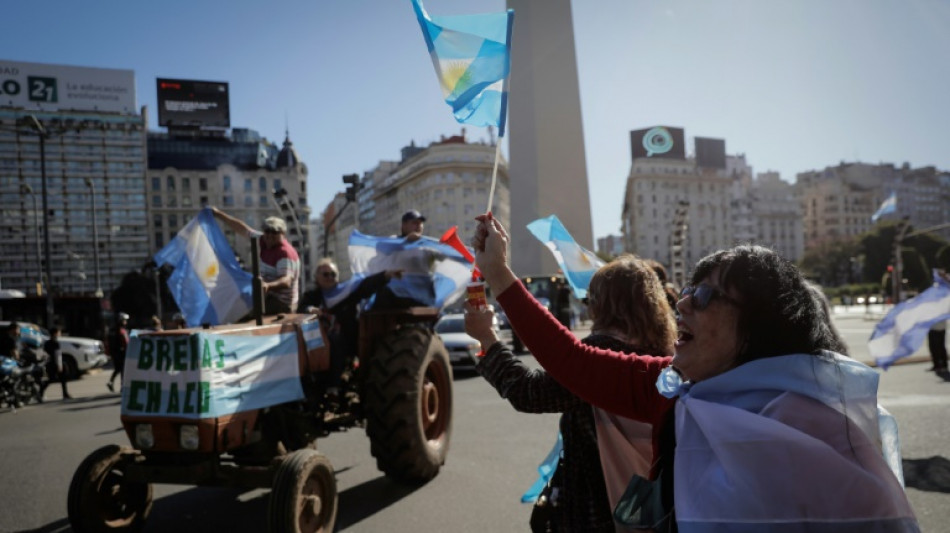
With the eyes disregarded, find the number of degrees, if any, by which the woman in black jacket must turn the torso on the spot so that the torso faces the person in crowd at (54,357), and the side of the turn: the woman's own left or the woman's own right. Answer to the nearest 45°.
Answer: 0° — they already face them

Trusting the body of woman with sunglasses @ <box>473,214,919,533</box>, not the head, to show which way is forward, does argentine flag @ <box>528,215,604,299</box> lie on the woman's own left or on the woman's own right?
on the woman's own right

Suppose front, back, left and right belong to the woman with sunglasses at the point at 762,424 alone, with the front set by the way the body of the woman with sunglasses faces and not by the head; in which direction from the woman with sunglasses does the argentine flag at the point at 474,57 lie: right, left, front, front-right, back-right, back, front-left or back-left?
front-right

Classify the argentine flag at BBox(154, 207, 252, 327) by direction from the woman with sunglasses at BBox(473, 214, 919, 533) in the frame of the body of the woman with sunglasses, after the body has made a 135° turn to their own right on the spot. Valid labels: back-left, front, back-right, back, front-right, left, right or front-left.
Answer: left

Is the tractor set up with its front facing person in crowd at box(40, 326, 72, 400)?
no

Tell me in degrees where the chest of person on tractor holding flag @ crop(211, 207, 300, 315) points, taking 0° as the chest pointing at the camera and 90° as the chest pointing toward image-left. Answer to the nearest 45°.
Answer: approximately 45°

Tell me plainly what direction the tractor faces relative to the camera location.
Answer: facing the viewer and to the left of the viewer

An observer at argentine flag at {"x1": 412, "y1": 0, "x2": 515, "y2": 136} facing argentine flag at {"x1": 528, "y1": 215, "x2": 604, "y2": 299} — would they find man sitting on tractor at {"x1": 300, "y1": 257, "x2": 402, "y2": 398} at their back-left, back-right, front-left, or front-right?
front-left

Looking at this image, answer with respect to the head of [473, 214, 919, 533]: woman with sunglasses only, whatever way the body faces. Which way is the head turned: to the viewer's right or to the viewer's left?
to the viewer's left

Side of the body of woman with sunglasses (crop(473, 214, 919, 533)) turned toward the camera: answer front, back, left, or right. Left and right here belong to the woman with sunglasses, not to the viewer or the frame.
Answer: left

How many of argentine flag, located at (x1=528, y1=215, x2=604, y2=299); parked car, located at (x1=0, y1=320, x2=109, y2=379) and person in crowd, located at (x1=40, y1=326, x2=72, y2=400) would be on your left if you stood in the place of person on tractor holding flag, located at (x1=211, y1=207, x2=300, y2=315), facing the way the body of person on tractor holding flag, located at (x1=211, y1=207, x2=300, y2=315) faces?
1

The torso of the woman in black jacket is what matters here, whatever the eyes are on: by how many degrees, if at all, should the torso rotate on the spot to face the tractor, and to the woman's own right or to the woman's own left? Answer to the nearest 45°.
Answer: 0° — they already face it
